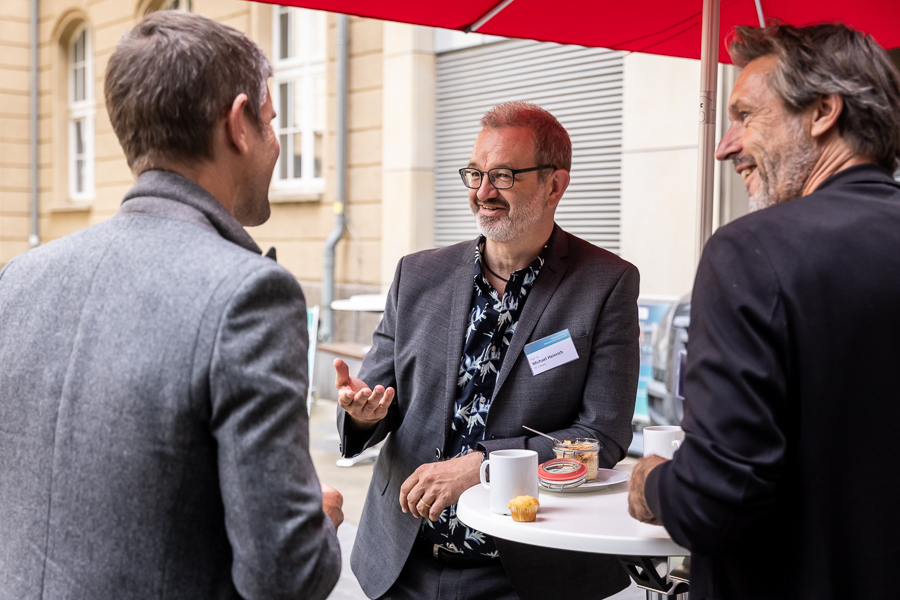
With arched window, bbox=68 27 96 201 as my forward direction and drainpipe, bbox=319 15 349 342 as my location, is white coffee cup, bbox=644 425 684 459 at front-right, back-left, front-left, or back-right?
back-left

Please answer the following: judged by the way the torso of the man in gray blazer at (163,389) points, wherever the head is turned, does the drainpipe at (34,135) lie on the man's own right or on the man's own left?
on the man's own left

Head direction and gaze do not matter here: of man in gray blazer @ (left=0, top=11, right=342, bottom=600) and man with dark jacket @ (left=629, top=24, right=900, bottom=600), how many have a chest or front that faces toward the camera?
0

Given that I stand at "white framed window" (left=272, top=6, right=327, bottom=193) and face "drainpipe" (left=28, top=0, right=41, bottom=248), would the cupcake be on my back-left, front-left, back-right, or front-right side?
back-left

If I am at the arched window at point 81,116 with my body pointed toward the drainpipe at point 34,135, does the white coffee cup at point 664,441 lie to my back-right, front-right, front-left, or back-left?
back-left

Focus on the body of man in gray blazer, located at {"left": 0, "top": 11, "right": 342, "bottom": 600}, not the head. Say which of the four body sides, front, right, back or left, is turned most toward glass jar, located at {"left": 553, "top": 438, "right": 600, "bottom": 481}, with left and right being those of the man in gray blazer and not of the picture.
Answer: front

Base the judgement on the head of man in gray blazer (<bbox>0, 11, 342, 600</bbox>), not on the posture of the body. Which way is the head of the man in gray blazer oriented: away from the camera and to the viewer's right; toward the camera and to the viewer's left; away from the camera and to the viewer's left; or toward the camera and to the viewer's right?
away from the camera and to the viewer's right

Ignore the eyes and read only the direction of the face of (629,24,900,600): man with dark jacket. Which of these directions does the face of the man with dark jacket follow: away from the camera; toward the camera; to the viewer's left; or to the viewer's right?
to the viewer's left

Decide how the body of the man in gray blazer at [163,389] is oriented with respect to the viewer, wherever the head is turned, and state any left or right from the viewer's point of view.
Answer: facing away from the viewer and to the right of the viewer

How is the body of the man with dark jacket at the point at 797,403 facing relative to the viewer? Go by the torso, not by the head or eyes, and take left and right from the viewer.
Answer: facing away from the viewer and to the left of the viewer

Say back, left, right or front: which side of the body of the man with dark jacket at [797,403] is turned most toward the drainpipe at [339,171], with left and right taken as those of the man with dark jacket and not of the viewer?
front
